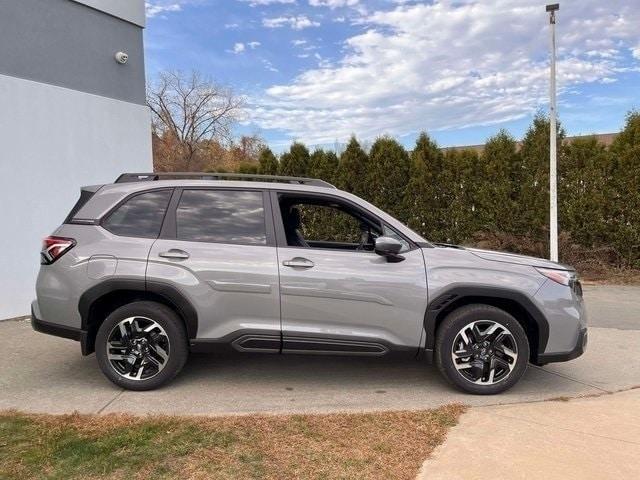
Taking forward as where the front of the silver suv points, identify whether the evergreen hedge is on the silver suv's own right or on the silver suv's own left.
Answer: on the silver suv's own left

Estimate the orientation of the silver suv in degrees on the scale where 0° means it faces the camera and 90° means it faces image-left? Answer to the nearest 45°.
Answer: approximately 270°

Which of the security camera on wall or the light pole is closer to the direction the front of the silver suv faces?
the light pole

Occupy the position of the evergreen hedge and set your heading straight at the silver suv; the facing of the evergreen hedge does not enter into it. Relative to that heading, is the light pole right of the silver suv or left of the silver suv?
left

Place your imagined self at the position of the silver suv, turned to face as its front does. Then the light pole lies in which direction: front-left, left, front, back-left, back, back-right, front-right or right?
front-left

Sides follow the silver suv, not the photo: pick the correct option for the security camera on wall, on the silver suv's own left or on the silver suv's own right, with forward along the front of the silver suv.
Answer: on the silver suv's own left
